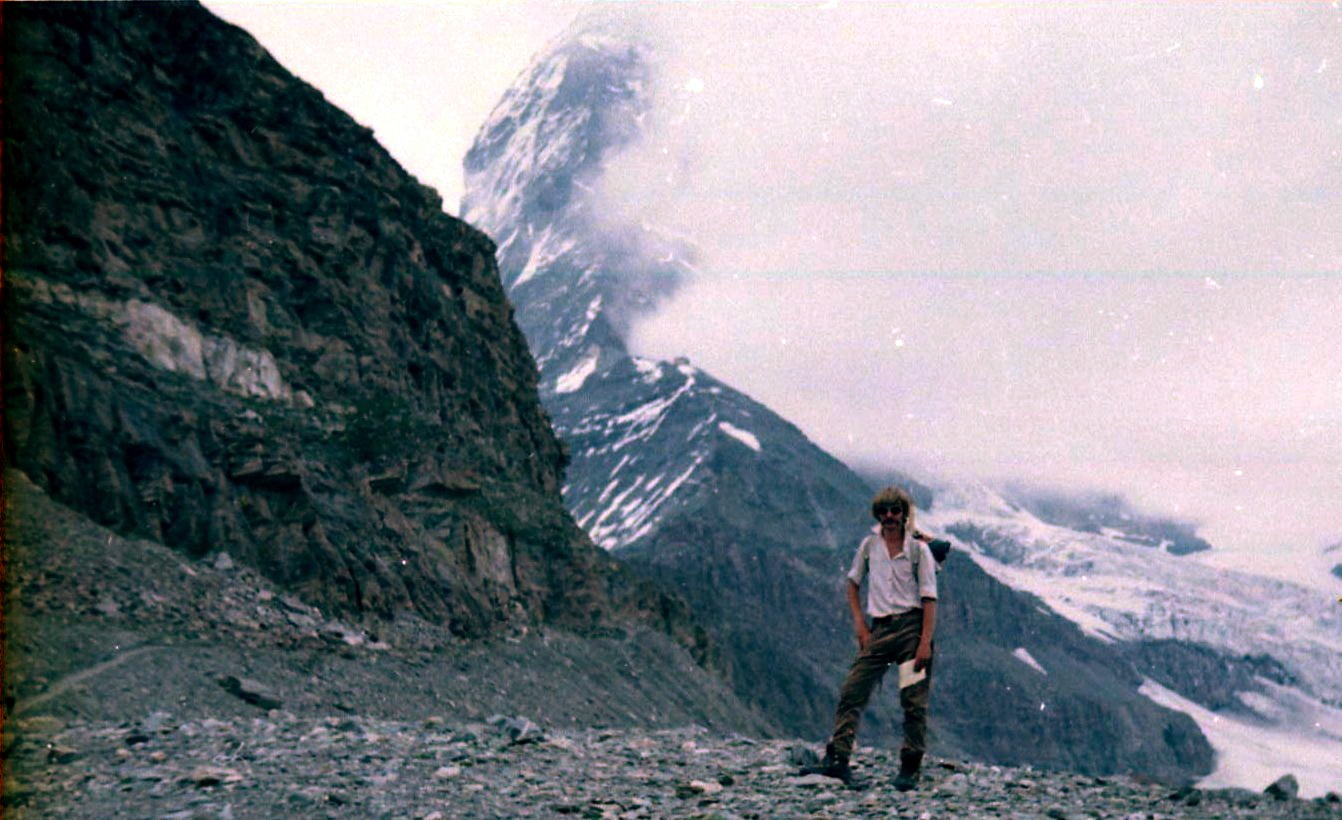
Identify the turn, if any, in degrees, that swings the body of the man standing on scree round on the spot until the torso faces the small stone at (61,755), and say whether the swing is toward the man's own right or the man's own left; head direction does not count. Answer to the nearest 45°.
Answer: approximately 90° to the man's own right

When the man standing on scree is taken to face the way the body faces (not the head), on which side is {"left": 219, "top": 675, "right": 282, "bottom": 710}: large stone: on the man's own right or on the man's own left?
on the man's own right

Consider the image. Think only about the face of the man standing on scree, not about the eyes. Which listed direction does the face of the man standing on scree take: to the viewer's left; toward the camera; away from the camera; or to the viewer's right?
toward the camera

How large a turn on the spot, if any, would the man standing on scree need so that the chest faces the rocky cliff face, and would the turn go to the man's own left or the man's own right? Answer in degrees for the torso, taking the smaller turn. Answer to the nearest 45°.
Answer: approximately 135° to the man's own right

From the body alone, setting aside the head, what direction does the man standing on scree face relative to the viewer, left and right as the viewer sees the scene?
facing the viewer

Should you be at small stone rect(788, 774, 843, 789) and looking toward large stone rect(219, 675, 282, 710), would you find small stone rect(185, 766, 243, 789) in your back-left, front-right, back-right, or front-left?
front-left
